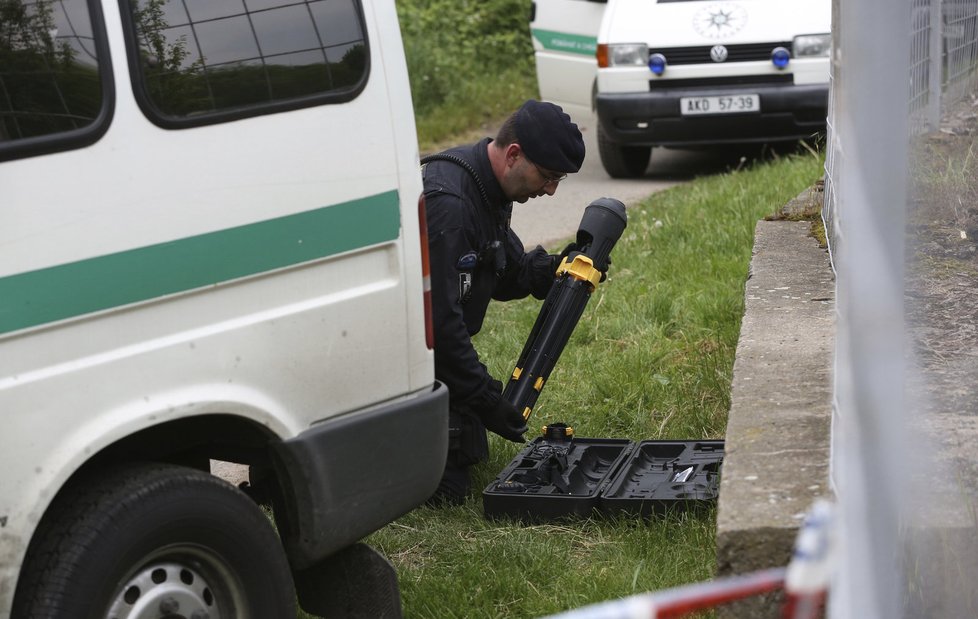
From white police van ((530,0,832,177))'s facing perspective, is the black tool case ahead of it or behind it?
ahead

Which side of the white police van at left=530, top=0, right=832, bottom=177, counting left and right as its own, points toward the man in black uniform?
front

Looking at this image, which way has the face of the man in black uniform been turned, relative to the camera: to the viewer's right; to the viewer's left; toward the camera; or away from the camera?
to the viewer's right

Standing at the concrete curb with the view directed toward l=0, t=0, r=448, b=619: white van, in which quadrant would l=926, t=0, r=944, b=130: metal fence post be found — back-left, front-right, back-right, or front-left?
back-right

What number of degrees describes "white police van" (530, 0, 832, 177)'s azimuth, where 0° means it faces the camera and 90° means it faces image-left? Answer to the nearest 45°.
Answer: approximately 0°

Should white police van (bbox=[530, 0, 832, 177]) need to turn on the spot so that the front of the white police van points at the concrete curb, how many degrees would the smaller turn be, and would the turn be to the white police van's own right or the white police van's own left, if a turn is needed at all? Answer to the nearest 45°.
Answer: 0° — it already faces it

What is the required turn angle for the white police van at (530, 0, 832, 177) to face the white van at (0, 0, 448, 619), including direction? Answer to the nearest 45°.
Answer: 0° — it already faces it
